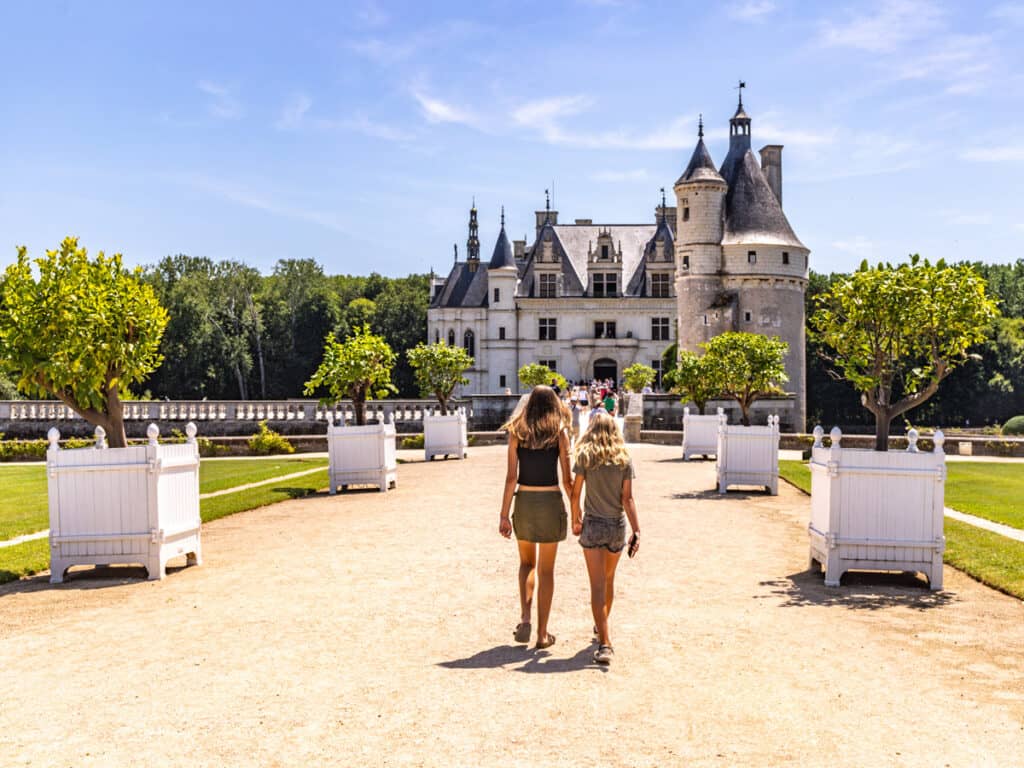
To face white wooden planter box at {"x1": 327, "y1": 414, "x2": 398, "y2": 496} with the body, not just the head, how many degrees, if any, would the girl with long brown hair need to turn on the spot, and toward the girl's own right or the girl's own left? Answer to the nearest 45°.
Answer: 0° — they already face it

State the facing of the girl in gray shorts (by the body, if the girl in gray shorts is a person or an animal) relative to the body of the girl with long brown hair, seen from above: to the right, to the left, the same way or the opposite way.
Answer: the same way

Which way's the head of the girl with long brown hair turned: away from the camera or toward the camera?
away from the camera

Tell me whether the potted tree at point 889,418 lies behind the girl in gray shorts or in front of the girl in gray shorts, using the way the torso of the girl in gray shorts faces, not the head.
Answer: in front

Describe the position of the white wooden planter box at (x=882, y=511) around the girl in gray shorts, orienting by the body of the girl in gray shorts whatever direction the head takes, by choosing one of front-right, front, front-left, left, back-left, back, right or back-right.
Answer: front-right

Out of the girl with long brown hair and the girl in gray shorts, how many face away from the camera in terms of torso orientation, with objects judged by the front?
2

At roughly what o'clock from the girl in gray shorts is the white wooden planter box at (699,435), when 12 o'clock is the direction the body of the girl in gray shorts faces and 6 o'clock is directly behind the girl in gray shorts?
The white wooden planter box is roughly at 12 o'clock from the girl in gray shorts.

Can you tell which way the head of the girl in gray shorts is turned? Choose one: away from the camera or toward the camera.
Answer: away from the camera

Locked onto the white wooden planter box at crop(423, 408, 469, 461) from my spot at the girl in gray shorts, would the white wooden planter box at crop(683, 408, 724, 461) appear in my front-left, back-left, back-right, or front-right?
front-right

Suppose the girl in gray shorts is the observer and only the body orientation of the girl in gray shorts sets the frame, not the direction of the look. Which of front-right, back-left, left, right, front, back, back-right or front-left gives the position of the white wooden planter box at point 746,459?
front

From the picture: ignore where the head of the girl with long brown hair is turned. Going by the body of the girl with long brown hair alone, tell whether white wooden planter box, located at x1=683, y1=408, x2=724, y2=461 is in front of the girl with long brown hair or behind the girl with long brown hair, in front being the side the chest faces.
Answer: in front

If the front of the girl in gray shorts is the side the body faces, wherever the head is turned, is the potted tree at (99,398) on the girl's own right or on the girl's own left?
on the girl's own left

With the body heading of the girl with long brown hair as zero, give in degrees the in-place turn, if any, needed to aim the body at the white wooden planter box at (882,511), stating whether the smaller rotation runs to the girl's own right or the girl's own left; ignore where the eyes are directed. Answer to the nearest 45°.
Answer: approximately 45° to the girl's own right

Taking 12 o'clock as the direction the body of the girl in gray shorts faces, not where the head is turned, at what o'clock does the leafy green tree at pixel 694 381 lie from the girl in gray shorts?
The leafy green tree is roughly at 12 o'clock from the girl in gray shorts.

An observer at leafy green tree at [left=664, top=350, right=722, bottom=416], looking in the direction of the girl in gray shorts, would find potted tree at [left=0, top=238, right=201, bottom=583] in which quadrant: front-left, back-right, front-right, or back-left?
front-right

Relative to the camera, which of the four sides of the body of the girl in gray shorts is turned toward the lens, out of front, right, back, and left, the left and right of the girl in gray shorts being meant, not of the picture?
back

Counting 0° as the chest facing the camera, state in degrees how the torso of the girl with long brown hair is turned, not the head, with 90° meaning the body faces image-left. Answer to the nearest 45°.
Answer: approximately 180°
